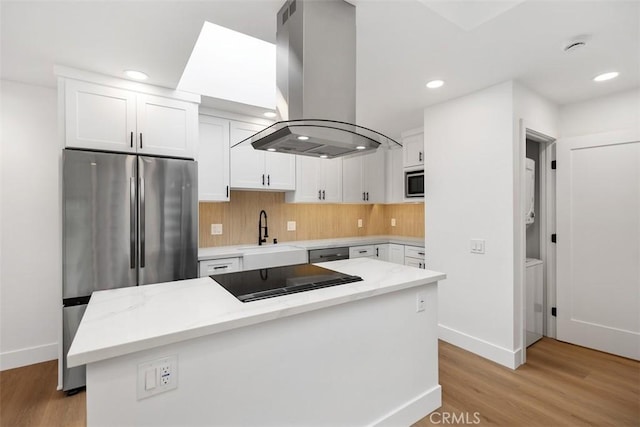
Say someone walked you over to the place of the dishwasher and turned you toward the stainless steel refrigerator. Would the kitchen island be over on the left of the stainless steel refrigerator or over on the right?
left

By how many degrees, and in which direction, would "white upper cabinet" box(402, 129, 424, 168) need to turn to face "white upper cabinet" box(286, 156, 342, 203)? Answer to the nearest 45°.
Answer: approximately 45° to its right

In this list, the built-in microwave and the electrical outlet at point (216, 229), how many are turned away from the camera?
0

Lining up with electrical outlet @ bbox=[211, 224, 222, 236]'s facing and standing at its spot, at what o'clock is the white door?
The white door is roughly at 10 o'clock from the electrical outlet.

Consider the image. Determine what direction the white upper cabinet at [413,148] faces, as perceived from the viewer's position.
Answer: facing the viewer and to the left of the viewer

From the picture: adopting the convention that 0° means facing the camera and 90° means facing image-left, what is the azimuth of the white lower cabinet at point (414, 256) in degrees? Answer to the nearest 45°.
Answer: approximately 45°

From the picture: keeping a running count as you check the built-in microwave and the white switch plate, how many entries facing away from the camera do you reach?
0

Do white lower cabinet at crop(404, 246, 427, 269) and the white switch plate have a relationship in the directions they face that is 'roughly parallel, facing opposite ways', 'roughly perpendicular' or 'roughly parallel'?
roughly parallel

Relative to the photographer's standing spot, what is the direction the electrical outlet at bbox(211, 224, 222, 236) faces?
facing the viewer

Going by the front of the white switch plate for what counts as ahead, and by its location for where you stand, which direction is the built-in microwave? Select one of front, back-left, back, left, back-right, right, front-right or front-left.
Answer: right

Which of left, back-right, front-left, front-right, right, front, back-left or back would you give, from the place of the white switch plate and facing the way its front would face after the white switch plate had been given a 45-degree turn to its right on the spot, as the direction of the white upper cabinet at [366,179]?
front-right

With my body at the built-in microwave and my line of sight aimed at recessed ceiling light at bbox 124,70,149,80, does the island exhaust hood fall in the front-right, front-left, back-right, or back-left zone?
front-left
